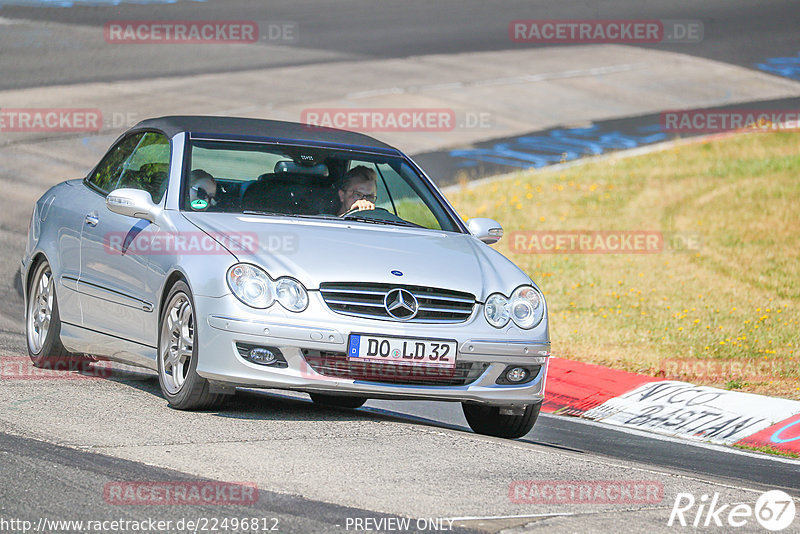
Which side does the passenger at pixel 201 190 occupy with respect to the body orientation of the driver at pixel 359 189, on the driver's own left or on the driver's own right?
on the driver's own right

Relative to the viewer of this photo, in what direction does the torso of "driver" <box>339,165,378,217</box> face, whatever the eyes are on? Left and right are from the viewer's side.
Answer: facing the viewer and to the right of the viewer

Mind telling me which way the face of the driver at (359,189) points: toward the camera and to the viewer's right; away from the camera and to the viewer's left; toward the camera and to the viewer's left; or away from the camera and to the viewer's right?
toward the camera and to the viewer's right

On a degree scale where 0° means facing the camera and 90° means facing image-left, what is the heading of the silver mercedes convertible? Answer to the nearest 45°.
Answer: approximately 315°
